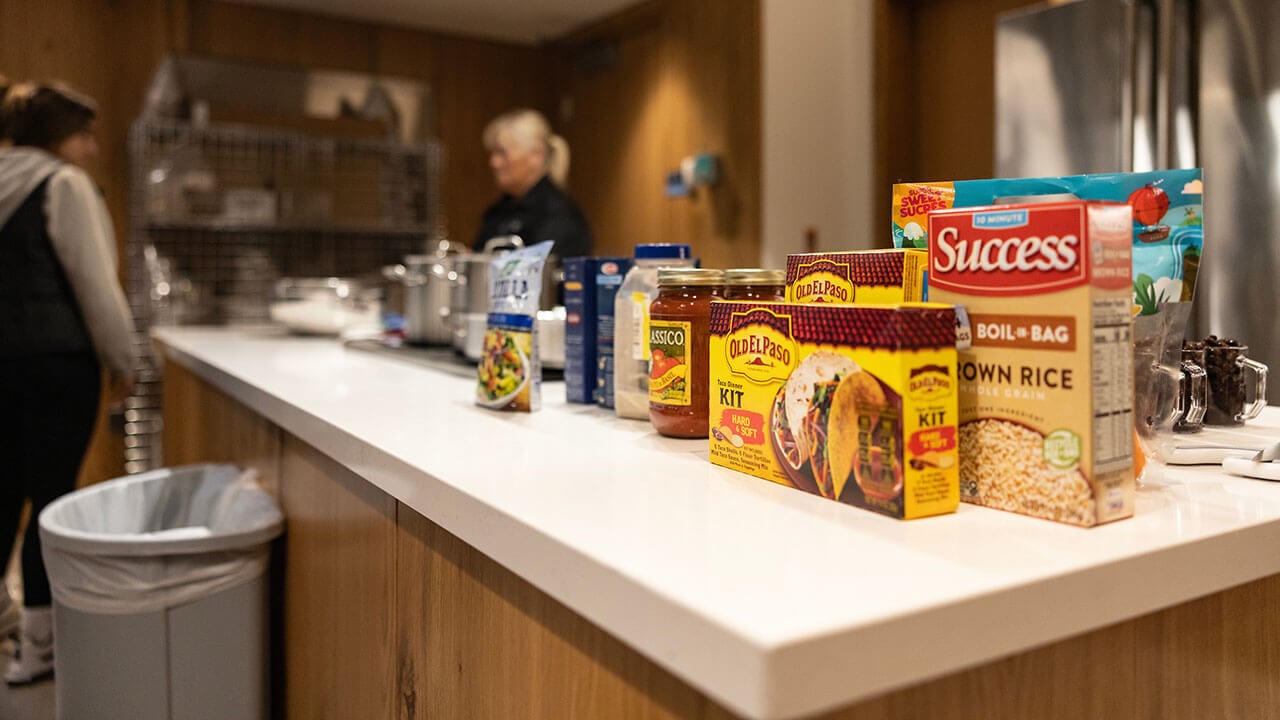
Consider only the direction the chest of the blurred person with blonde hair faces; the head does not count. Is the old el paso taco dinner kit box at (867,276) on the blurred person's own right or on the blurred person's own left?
on the blurred person's own left

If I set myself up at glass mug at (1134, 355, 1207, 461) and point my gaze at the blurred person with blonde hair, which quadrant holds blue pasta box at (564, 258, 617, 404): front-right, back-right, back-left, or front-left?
front-left

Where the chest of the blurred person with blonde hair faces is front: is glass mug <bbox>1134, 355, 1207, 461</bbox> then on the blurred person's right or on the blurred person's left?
on the blurred person's left

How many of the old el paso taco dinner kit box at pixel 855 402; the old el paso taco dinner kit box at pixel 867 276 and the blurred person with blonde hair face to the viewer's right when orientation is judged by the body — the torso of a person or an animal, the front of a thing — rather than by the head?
0

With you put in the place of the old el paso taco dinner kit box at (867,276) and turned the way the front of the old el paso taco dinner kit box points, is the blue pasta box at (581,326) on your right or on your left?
on your right

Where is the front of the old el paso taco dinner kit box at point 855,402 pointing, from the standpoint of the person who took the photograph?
facing the viewer and to the left of the viewer

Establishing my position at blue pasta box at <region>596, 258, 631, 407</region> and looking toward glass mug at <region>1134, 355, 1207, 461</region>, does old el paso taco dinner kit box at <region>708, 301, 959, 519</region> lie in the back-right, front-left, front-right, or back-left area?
front-right

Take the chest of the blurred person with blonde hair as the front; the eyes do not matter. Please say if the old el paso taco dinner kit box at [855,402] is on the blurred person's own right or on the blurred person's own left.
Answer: on the blurred person's own left
